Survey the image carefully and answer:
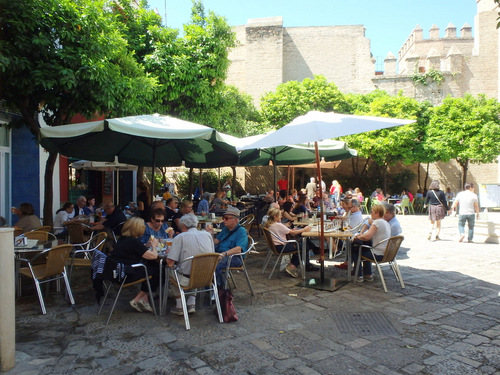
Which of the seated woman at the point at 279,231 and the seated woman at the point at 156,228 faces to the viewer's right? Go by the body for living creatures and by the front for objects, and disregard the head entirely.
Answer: the seated woman at the point at 279,231

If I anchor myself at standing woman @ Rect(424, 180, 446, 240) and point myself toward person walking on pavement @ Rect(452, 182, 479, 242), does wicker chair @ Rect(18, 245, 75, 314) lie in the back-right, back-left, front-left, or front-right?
back-right

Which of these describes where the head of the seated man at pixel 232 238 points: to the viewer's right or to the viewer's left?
to the viewer's left

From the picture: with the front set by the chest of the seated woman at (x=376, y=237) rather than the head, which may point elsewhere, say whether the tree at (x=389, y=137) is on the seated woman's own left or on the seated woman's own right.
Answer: on the seated woman's own right

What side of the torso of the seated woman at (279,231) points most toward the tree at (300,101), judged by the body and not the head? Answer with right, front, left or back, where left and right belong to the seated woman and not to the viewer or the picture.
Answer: left

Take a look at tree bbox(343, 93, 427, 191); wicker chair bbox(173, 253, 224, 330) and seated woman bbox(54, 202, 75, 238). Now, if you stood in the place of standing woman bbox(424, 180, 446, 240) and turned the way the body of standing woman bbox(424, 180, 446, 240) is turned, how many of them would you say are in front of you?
1

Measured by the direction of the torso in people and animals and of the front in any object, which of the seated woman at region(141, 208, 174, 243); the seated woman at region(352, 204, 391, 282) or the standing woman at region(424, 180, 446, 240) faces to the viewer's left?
the seated woman at region(352, 204, 391, 282)

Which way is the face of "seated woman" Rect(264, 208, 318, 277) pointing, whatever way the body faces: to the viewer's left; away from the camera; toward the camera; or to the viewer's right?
to the viewer's right

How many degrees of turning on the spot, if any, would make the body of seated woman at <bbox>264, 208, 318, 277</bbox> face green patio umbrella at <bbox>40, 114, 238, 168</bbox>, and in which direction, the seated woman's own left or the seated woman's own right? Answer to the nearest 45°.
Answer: approximately 180°

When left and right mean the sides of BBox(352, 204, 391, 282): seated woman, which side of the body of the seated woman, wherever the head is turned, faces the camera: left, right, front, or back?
left

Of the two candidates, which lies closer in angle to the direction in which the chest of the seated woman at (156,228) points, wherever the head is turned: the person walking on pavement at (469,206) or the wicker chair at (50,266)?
the wicker chair

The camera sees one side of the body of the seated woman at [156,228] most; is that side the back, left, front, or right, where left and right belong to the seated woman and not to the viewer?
front

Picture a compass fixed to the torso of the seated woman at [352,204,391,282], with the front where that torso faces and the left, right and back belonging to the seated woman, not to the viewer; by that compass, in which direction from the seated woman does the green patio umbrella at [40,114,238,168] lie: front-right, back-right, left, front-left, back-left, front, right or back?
front

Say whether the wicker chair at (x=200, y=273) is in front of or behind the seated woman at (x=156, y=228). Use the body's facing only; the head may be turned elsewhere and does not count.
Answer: in front

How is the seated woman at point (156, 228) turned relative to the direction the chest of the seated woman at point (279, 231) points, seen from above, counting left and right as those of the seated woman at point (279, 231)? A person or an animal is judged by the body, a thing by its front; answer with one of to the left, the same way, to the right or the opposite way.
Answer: to the right
